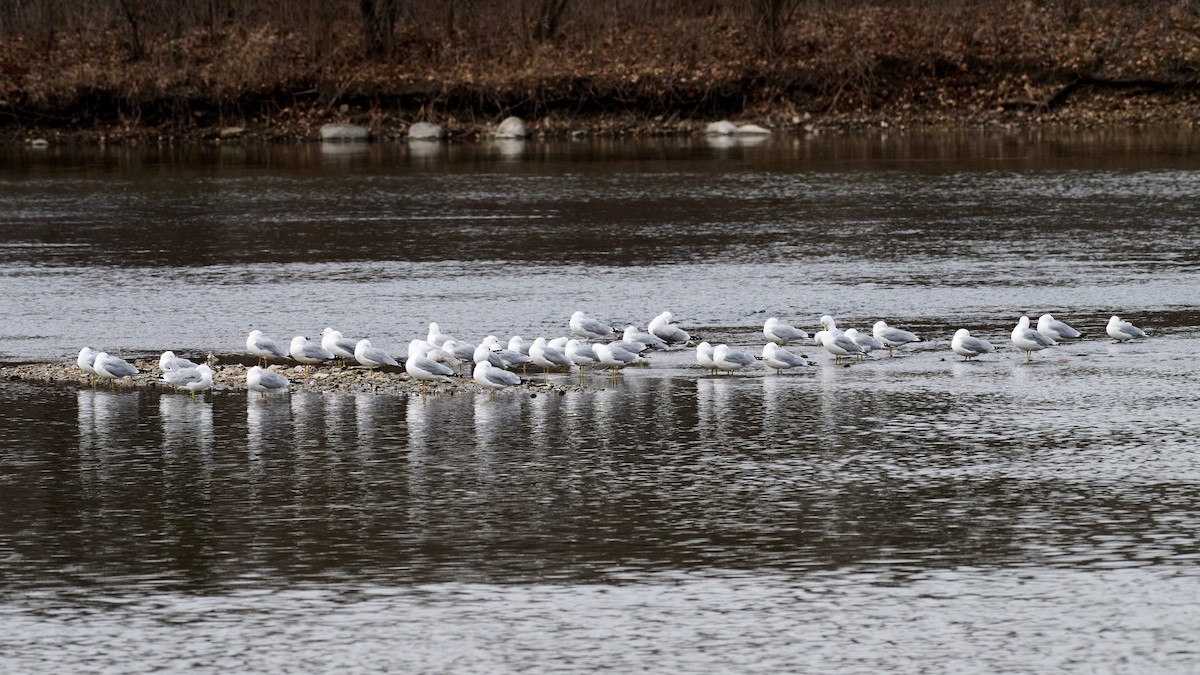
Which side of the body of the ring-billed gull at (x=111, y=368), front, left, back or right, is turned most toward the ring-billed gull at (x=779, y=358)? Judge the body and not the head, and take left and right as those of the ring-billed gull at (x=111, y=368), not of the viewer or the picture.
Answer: back

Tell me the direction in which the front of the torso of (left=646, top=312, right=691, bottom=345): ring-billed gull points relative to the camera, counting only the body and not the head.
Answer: to the viewer's left

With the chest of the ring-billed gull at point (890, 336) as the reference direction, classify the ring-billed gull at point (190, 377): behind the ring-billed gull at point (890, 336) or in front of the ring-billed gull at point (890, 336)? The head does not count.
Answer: in front

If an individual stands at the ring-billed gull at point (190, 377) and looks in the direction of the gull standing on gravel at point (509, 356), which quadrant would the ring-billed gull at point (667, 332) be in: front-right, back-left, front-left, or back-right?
front-left

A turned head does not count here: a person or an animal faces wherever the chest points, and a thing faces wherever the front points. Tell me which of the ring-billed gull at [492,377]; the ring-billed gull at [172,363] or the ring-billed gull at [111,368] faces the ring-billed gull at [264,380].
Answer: the ring-billed gull at [492,377]

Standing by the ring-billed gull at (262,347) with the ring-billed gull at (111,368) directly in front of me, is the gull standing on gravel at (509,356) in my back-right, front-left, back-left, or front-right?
back-left

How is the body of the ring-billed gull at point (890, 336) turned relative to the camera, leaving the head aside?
to the viewer's left

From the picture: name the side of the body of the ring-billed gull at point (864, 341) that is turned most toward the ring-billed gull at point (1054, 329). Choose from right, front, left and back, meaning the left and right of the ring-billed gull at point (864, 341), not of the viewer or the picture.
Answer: back

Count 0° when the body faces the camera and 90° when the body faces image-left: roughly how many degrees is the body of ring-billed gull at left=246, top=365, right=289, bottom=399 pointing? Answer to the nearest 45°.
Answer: approximately 90°

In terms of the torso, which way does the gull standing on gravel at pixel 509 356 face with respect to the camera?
to the viewer's left

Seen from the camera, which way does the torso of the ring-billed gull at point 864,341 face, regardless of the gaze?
to the viewer's left

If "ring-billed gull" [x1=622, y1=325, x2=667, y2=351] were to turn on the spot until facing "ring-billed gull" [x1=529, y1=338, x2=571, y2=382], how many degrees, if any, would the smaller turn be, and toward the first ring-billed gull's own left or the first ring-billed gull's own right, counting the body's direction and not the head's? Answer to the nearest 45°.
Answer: approximately 45° to the first ring-billed gull's own left

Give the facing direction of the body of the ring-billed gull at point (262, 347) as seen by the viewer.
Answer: to the viewer's left

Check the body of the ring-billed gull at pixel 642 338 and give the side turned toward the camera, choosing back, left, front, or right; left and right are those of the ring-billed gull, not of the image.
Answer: left

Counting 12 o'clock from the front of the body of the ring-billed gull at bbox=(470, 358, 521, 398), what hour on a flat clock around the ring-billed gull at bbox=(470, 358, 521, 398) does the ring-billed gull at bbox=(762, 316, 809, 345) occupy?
the ring-billed gull at bbox=(762, 316, 809, 345) is roughly at 5 o'clock from the ring-billed gull at bbox=(470, 358, 521, 398).

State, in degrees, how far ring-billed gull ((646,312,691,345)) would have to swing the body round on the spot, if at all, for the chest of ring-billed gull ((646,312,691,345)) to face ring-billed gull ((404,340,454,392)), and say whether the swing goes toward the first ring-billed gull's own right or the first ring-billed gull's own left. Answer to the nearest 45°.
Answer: approximately 45° to the first ring-billed gull's own left

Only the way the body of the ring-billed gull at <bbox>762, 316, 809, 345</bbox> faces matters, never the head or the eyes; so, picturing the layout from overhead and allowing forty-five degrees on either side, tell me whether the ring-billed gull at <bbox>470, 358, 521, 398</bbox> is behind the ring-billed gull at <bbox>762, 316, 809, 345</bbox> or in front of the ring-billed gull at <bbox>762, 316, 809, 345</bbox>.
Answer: in front
